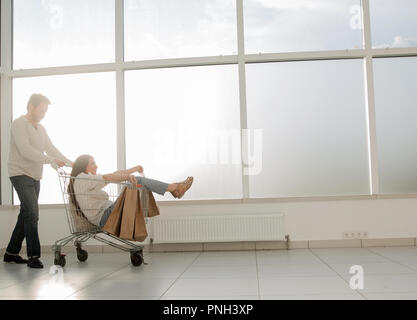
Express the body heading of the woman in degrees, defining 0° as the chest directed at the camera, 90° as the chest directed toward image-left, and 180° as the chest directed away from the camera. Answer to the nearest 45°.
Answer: approximately 270°

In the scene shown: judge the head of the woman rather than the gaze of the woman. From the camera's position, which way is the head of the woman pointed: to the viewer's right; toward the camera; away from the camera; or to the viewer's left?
to the viewer's right

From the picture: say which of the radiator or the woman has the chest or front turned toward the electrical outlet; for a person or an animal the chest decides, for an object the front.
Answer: the woman

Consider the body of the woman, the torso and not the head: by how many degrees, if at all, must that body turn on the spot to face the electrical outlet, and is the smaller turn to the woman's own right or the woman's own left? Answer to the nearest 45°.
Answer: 0° — they already face it

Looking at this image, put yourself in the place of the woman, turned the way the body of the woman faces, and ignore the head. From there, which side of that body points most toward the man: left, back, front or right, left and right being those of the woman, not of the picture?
back

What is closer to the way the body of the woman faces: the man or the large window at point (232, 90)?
the large window

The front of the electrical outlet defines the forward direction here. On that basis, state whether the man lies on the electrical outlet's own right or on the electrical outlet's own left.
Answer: on the electrical outlet's own right

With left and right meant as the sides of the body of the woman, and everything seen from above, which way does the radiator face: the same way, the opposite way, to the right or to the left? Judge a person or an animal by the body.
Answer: to the right

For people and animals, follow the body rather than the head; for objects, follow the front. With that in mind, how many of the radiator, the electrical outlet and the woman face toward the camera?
2

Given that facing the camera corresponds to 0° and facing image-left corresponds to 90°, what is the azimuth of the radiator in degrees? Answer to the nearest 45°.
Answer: approximately 0°

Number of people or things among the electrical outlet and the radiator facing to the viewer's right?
0

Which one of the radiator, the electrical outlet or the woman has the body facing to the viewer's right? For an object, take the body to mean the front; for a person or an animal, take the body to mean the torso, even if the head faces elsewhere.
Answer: the woman

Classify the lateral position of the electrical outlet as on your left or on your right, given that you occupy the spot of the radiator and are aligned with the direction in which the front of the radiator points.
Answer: on your left
